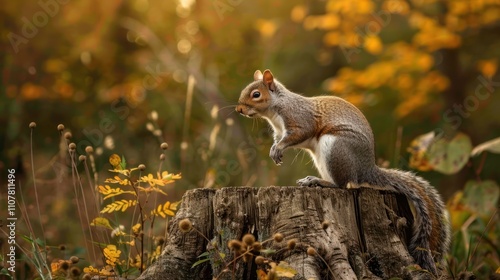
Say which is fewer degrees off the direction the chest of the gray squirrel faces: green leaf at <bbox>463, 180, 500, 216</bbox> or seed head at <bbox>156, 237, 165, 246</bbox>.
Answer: the seed head

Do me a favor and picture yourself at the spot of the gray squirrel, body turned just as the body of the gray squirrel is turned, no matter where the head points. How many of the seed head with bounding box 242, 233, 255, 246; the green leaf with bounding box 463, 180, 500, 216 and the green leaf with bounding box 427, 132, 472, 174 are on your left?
1

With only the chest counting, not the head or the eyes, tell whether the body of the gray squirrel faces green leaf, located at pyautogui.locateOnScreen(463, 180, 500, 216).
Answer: no

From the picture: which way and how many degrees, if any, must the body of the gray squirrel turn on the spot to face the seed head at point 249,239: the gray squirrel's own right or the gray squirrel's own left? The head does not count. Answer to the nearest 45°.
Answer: approximately 90° to the gray squirrel's own left

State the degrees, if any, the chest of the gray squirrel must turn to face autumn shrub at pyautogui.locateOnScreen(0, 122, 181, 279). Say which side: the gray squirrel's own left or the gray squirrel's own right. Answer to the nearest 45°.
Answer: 0° — it already faces it

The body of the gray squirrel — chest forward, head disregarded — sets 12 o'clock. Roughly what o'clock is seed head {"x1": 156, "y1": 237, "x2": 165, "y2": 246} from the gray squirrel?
The seed head is roughly at 11 o'clock from the gray squirrel.

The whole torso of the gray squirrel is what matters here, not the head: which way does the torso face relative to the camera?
to the viewer's left

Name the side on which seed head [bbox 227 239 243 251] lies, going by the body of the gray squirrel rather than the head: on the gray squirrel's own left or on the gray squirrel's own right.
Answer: on the gray squirrel's own left

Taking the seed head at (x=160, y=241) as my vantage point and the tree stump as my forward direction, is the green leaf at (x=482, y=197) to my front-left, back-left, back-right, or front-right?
front-left

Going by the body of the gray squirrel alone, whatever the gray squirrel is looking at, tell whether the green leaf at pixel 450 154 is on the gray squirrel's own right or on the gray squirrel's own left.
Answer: on the gray squirrel's own right
